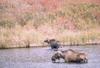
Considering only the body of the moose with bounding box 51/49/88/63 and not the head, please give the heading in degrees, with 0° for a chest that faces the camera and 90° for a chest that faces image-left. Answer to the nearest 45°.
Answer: approximately 90°
